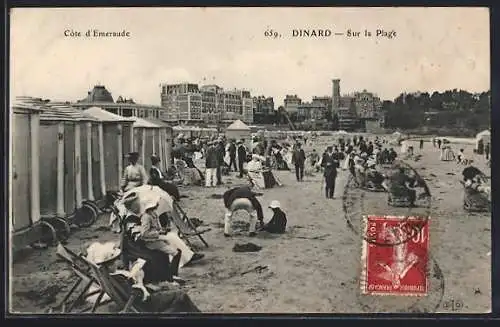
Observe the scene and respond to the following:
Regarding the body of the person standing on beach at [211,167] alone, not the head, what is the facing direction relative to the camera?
away from the camera

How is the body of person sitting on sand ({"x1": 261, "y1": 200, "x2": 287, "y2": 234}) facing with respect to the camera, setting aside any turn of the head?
to the viewer's left

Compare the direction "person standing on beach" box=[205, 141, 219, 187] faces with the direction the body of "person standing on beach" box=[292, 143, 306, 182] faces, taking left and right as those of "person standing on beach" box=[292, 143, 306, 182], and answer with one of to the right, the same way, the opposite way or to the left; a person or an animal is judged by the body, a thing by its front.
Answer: the opposite way

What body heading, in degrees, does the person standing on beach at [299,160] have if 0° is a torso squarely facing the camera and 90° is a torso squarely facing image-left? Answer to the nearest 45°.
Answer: approximately 0°
